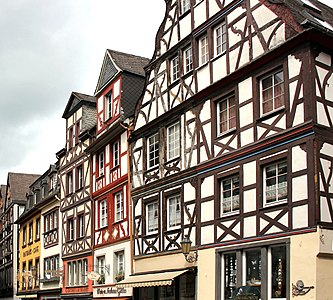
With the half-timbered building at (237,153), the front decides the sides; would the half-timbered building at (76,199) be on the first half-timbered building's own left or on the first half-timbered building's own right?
on the first half-timbered building's own right

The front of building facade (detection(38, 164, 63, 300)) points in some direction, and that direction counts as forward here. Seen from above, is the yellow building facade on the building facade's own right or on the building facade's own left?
on the building facade's own right

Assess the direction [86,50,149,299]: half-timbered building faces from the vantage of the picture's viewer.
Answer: facing the viewer and to the left of the viewer

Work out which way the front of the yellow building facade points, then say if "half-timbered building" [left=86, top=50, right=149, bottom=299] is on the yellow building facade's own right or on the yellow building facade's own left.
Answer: on the yellow building facade's own left
